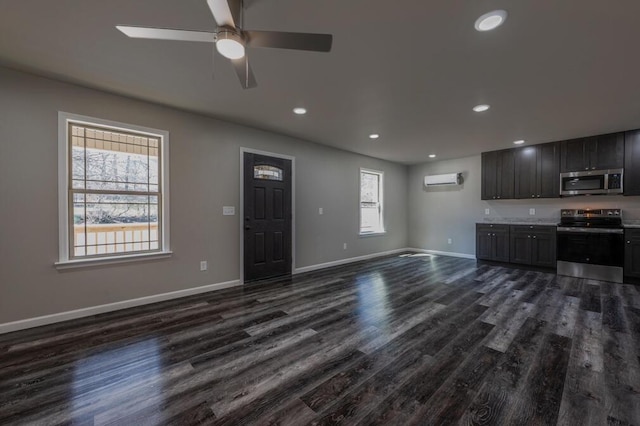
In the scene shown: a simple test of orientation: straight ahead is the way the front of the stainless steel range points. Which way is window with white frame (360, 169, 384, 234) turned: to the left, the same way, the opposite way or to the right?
to the left

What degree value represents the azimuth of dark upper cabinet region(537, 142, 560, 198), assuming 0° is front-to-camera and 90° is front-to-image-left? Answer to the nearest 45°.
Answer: approximately 0°

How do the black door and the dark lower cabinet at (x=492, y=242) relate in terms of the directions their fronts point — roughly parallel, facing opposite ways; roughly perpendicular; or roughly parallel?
roughly perpendicular

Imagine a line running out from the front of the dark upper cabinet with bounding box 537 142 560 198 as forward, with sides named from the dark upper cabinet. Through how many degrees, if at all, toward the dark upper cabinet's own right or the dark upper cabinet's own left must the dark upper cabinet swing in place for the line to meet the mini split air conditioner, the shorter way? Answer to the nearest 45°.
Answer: approximately 90° to the dark upper cabinet's own right
